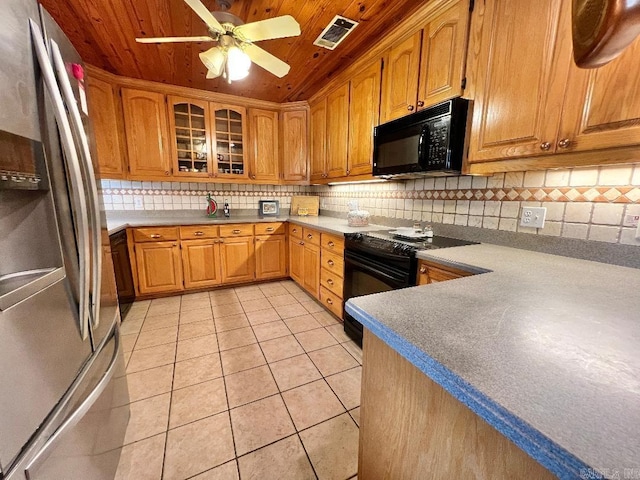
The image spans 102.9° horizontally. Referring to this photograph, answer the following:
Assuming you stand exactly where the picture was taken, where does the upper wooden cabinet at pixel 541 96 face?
facing the viewer and to the left of the viewer

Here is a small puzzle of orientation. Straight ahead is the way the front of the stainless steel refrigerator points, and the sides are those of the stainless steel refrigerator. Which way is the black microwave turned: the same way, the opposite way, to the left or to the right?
the opposite way

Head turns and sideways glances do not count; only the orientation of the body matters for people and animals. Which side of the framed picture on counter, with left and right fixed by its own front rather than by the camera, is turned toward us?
front

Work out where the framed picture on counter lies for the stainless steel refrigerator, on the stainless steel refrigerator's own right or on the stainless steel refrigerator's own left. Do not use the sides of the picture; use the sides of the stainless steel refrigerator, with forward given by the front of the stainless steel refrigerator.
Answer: on the stainless steel refrigerator's own left

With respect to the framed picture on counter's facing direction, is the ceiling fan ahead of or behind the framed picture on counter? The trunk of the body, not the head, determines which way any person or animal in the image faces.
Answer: ahead

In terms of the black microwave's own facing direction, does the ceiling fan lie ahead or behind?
ahead

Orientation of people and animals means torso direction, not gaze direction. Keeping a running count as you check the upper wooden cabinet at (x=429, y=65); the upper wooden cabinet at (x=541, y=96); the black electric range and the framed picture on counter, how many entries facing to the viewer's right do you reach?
0

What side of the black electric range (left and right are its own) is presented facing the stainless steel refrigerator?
front

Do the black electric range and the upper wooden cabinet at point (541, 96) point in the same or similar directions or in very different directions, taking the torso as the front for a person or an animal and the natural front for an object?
same or similar directions

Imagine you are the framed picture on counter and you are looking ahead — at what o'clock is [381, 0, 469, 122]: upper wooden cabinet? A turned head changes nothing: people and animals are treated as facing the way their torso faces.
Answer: The upper wooden cabinet is roughly at 11 o'clock from the framed picture on counter.

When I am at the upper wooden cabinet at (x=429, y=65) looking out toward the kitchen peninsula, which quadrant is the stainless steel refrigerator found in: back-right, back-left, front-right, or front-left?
front-right

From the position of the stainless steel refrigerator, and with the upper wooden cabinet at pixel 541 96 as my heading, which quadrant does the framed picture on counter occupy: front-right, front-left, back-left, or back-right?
front-left

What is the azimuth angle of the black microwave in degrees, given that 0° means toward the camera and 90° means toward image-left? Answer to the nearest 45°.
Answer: approximately 45°

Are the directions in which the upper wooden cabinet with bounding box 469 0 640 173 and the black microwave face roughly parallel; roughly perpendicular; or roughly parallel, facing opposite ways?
roughly parallel

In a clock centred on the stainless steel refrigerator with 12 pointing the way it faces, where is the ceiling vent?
The ceiling vent is roughly at 10 o'clock from the stainless steel refrigerator.

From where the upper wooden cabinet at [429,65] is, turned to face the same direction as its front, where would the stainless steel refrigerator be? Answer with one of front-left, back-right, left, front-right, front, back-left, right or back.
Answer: front

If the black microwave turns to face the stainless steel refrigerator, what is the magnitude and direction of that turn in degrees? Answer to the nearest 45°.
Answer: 0° — it already faces it
